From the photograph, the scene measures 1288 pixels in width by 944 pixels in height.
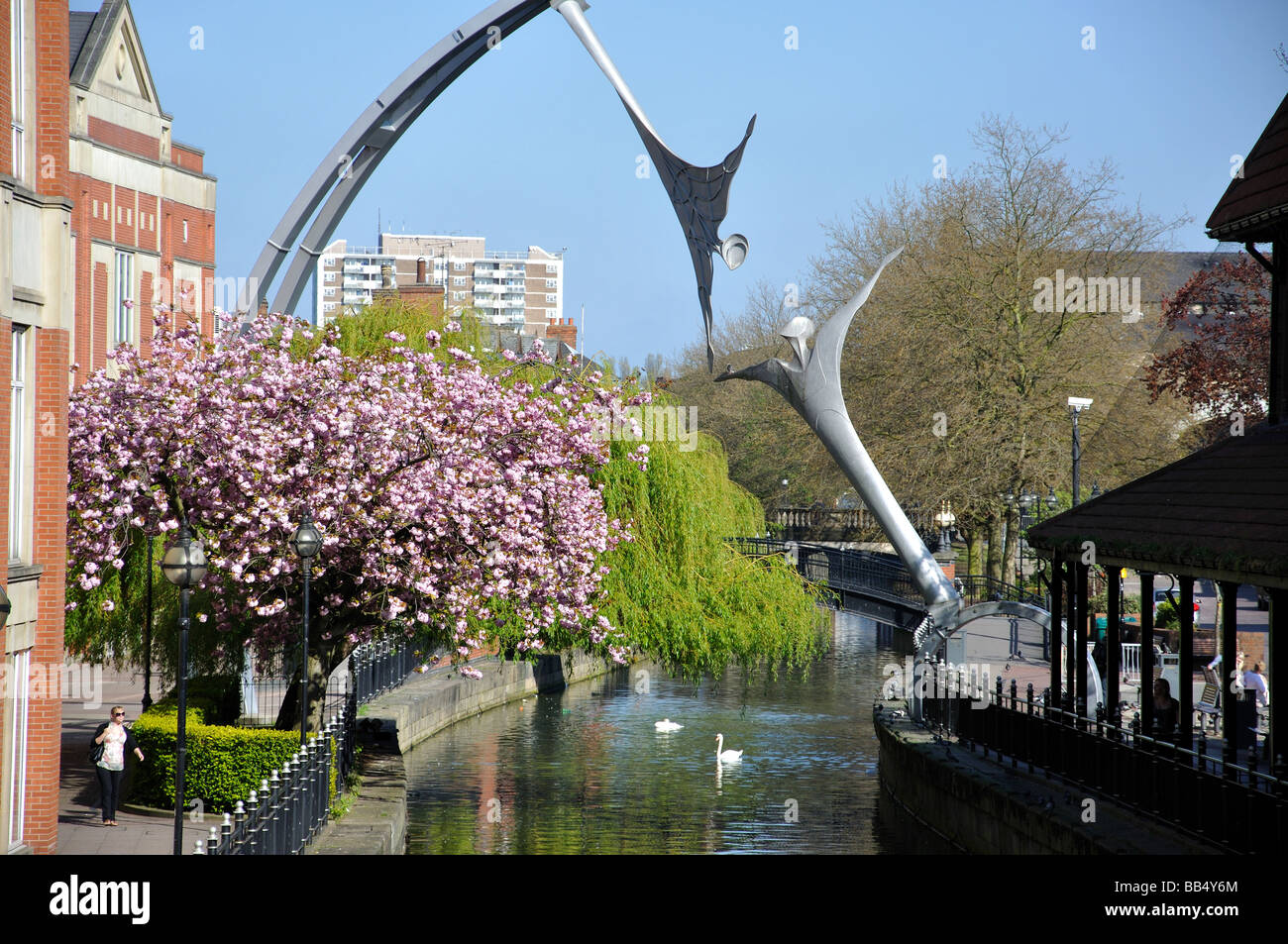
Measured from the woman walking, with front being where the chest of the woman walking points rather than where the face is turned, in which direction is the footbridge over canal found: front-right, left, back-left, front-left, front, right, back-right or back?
back-left

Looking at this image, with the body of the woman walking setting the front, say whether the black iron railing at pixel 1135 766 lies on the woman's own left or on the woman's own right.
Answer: on the woman's own left

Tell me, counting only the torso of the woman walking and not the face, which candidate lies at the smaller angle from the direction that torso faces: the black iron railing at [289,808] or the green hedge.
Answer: the black iron railing

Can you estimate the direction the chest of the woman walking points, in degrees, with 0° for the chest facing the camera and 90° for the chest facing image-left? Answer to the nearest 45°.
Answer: approximately 0°

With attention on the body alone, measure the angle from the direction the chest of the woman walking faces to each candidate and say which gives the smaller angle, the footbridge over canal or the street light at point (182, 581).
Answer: the street light

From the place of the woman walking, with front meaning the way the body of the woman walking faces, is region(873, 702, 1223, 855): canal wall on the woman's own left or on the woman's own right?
on the woman's own left

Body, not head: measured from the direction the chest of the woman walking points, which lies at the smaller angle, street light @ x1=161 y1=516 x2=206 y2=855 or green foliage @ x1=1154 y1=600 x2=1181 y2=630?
the street light

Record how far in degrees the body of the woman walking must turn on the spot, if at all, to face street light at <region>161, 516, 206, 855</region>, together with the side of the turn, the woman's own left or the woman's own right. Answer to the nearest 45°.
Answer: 0° — they already face it

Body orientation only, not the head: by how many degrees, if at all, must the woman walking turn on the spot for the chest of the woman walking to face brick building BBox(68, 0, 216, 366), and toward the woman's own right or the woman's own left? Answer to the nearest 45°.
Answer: approximately 180°

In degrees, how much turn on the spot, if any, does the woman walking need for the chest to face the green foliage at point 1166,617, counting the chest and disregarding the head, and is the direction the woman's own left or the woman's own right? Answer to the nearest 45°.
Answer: approximately 135° to the woman's own left
